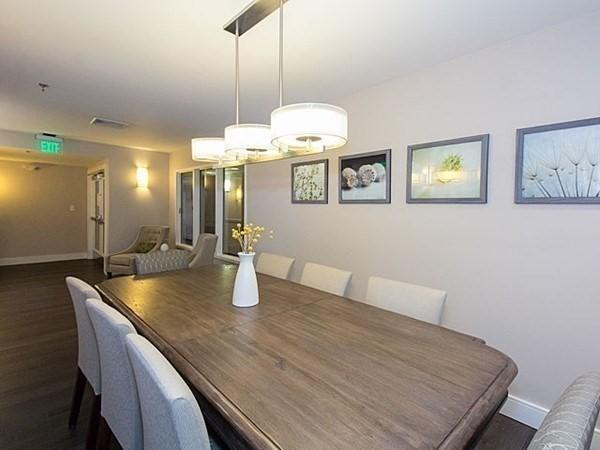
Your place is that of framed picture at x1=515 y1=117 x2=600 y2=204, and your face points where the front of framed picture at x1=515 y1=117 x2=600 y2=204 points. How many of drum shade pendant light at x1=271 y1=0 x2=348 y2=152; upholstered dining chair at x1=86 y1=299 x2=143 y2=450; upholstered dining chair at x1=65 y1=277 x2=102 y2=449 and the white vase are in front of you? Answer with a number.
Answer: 4

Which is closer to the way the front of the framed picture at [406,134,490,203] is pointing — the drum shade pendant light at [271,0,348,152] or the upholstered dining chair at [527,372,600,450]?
the drum shade pendant light

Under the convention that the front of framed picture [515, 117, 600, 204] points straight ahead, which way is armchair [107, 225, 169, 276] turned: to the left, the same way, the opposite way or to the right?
to the left

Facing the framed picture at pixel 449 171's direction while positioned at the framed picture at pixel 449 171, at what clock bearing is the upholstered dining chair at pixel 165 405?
The upholstered dining chair is roughly at 11 o'clock from the framed picture.

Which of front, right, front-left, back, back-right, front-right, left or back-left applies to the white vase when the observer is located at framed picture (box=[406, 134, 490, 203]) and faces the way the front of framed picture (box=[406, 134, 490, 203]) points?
front

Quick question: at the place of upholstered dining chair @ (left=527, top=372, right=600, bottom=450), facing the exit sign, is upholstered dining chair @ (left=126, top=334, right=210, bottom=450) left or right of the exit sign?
left

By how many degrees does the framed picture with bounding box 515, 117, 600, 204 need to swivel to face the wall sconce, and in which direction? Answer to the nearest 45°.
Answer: approximately 45° to its right

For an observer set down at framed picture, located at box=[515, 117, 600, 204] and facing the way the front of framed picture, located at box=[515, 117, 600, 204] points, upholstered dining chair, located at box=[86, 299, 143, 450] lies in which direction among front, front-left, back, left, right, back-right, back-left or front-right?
front

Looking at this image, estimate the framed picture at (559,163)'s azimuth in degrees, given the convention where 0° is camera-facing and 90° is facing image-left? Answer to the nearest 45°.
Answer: approximately 45°

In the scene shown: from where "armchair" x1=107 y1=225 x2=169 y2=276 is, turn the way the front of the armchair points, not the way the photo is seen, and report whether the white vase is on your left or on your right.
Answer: on your left

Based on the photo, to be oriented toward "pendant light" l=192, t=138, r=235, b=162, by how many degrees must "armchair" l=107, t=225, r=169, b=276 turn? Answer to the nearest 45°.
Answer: approximately 45° to its left

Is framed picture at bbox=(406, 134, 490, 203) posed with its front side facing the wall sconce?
no

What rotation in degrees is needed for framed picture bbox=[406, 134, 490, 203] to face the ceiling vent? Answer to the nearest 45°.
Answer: approximately 45° to its right

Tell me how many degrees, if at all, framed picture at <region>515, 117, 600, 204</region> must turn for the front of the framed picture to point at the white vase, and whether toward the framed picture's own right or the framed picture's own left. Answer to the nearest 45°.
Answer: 0° — it already faces it

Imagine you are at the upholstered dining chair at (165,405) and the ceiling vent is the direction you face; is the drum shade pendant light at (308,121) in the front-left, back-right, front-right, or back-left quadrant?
front-right

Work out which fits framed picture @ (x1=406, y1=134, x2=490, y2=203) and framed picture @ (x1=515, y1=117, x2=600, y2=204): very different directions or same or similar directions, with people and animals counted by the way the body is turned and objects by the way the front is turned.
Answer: same or similar directions

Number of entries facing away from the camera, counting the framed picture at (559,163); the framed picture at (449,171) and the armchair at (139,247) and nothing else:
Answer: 0

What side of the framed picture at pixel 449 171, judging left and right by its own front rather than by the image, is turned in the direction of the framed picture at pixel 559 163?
left
